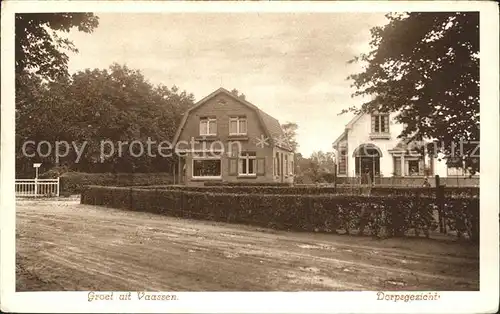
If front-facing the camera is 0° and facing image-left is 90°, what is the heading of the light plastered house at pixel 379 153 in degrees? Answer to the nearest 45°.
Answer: approximately 0°

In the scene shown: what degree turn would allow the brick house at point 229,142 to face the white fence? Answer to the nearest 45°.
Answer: approximately 45° to its right

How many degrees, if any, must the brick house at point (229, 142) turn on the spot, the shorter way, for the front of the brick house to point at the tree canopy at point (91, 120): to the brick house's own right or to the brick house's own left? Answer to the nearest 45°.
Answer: approximately 45° to the brick house's own right

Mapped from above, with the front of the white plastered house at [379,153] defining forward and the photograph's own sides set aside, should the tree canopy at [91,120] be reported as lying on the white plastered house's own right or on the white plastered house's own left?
on the white plastered house's own right

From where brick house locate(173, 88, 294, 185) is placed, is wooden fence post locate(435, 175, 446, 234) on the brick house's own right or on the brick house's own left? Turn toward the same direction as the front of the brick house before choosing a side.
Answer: on the brick house's own left

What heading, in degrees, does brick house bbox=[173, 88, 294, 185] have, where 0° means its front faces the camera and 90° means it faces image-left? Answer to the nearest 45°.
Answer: approximately 0°

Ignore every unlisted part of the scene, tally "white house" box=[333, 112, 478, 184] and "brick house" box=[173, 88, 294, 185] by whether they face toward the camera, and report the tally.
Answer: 2
